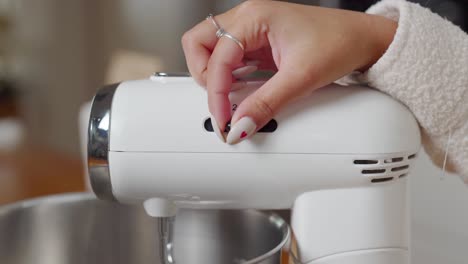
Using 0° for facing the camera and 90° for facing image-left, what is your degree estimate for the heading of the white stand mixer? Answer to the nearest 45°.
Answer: approximately 90°
